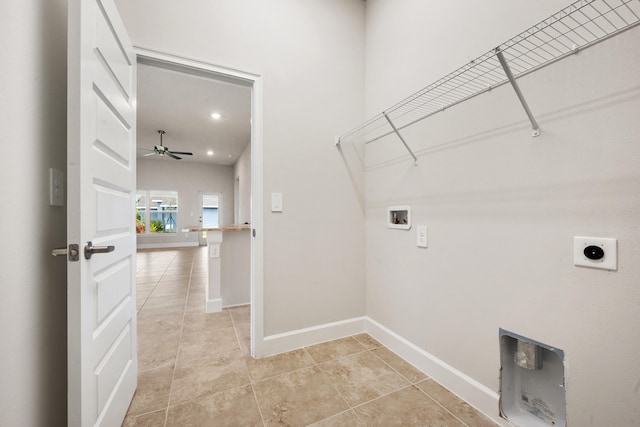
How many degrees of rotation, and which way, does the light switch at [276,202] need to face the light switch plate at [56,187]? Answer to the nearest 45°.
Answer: approximately 45° to its right

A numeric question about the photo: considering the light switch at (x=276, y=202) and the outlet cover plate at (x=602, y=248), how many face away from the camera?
0

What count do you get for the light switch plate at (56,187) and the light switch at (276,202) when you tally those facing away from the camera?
0

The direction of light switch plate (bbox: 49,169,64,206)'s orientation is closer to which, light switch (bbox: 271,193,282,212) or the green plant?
the light switch

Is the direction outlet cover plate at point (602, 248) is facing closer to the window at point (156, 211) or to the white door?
the white door

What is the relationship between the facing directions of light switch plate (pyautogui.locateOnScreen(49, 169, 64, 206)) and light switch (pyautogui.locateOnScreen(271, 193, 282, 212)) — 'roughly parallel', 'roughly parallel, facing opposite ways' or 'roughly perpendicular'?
roughly perpendicular

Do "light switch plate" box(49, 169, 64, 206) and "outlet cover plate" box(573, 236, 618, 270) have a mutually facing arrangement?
yes

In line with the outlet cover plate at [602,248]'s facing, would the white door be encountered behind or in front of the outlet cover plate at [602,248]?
in front

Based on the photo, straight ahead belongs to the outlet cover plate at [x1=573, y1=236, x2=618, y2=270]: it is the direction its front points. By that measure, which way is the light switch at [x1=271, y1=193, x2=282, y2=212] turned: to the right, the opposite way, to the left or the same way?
to the left

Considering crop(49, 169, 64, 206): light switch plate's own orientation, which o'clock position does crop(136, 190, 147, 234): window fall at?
The window is roughly at 8 o'clock from the light switch plate.

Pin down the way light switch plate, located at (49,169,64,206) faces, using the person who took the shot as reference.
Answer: facing the viewer and to the right of the viewer

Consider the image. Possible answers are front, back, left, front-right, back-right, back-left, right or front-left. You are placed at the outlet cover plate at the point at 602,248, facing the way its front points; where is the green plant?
front-right

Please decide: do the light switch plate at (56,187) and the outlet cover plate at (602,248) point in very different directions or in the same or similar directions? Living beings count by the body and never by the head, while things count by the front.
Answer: very different directions

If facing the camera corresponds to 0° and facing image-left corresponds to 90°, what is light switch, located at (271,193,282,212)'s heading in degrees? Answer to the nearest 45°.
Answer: approximately 0°

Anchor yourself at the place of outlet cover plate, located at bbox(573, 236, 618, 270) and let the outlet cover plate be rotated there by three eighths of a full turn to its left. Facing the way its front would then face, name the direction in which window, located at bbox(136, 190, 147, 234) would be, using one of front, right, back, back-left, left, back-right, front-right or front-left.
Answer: back

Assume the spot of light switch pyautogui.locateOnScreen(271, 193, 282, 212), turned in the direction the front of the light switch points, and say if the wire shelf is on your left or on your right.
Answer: on your left

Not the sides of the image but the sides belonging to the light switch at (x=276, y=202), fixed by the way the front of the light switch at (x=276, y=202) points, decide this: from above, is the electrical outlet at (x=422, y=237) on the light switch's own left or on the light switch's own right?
on the light switch's own left
